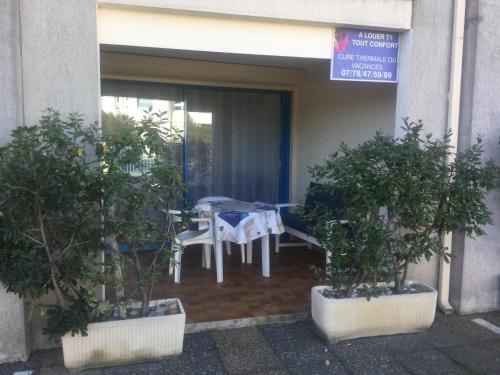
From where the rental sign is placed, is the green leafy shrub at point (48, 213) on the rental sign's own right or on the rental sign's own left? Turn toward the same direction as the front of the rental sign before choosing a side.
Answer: on the rental sign's own right

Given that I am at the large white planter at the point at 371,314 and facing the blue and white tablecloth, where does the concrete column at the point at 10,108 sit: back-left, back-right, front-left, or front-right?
front-left

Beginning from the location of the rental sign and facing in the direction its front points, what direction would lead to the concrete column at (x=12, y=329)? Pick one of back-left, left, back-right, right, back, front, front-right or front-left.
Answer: front-right

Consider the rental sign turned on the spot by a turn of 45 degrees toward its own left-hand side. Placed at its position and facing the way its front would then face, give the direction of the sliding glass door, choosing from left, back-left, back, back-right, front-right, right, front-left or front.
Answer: back

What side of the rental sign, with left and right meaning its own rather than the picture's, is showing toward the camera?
front

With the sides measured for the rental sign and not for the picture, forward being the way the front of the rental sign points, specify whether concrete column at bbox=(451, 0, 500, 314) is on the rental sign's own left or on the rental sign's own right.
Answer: on the rental sign's own left

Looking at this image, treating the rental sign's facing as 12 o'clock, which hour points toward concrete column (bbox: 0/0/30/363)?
The concrete column is roughly at 2 o'clock from the rental sign.
